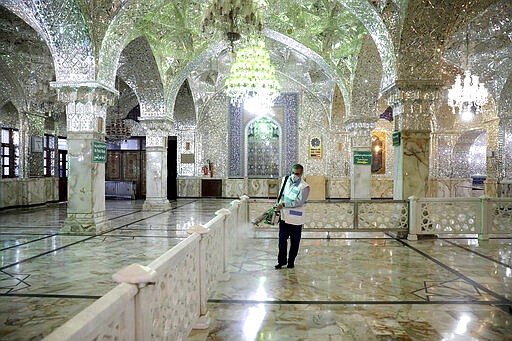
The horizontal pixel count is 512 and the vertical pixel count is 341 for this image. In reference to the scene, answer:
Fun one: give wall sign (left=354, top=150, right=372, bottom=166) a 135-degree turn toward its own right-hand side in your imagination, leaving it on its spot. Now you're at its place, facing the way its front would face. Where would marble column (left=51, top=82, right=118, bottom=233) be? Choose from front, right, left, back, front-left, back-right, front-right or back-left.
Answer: left

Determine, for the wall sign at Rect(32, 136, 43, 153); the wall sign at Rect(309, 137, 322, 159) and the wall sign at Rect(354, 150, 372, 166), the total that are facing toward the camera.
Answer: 3

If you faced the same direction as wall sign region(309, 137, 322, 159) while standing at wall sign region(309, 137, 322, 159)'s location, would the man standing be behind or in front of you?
in front

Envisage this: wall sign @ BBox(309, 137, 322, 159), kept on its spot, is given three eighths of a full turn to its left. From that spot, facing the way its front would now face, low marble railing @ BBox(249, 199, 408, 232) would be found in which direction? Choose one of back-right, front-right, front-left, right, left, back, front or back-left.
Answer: back-right

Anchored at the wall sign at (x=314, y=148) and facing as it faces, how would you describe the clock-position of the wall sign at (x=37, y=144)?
the wall sign at (x=37, y=144) is roughly at 2 o'clock from the wall sign at (x=314, y=148).

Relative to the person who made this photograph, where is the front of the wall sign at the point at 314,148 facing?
facing the viewer

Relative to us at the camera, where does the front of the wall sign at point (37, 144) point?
facing the viewer

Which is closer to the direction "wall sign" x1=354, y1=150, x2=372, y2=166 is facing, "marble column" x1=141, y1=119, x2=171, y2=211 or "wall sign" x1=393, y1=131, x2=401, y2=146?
the wall sign

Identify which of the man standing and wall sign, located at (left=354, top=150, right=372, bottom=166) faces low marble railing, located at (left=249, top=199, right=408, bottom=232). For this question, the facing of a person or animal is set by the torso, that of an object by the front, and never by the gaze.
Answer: the wall sign

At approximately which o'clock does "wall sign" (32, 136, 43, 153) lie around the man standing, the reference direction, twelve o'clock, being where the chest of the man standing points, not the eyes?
The wall sign is roughly at 3 o'clock from the man standing.

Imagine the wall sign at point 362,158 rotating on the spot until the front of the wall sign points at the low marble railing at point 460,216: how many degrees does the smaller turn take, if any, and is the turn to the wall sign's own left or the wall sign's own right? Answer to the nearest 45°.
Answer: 0° — it already faces it

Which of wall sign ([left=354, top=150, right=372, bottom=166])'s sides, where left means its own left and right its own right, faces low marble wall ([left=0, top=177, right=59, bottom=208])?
right

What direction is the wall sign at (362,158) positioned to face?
toward the camera
